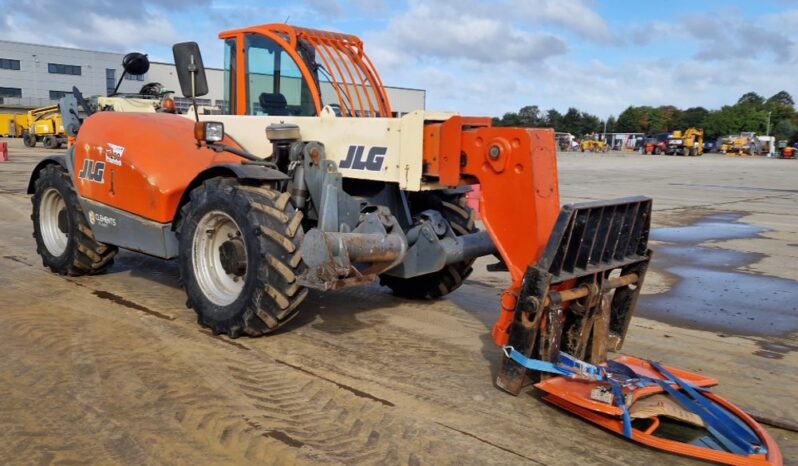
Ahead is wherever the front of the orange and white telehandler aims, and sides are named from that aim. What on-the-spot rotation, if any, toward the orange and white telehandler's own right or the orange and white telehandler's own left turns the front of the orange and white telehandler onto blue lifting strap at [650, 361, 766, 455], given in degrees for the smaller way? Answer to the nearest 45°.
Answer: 0° — it already faces it

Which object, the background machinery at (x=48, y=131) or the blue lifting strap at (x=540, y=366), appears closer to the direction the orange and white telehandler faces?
the blue lifting strap

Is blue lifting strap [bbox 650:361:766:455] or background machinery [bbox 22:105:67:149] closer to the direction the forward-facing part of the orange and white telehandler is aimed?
the blue lifting strap

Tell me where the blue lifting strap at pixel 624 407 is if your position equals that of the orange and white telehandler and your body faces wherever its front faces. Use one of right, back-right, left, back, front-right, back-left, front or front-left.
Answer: front

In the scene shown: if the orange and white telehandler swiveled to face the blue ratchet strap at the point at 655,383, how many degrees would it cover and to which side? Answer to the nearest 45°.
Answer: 0° — it already faces it

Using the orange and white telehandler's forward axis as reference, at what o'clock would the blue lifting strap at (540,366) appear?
The blue lifting strap is roughly at 12 o'clock from the orange and white telehandler.

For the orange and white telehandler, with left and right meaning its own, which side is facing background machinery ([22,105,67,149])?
back

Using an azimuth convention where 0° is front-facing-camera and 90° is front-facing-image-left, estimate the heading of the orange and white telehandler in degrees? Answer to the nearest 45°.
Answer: approximately 315°

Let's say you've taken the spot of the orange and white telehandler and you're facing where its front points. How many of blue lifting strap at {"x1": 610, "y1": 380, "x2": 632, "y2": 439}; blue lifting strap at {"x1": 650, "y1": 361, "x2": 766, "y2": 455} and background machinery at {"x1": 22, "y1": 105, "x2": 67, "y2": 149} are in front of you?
2
